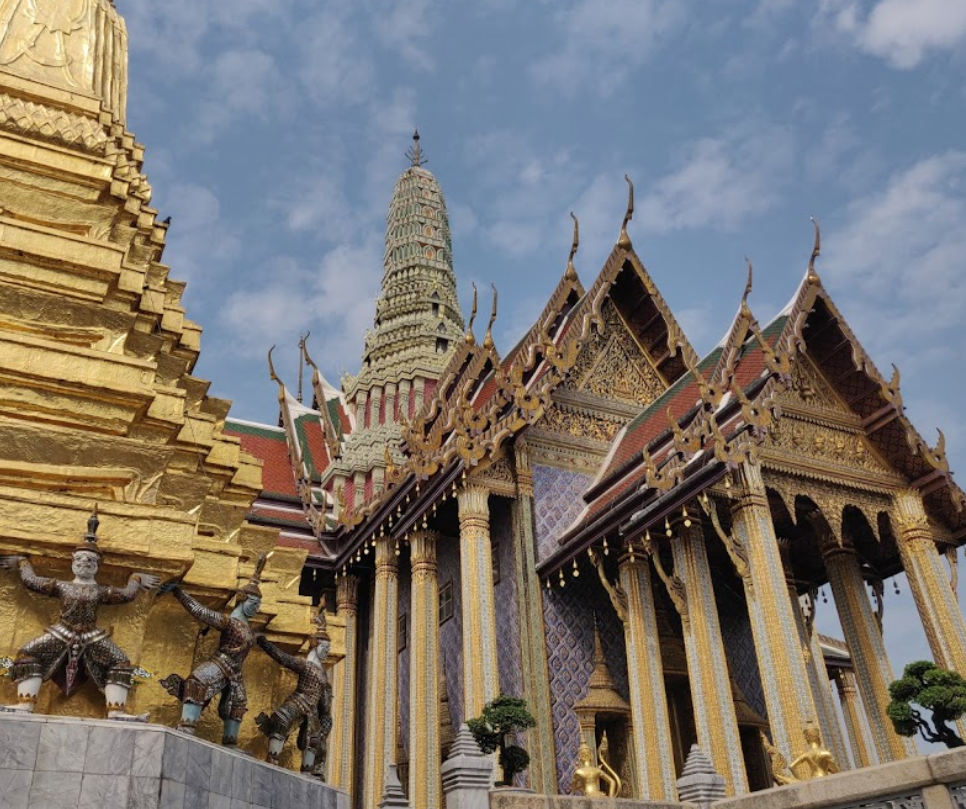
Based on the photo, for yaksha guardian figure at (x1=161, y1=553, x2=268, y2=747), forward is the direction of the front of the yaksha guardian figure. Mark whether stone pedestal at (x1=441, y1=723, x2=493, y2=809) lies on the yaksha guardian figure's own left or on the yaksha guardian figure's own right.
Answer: on the yaksha guardian figure's own left

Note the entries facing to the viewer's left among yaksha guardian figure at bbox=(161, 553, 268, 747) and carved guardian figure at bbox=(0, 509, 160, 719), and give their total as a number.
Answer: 0

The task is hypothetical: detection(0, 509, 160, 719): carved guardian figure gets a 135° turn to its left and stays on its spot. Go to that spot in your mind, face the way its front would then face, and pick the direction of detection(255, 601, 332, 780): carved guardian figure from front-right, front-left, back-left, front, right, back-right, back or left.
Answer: front

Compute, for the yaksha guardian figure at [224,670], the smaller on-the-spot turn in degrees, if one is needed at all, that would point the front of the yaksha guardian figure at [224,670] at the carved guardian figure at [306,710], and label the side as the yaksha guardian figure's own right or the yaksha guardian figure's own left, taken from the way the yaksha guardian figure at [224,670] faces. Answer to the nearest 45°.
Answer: approximately 90° to the yaksha guardian figure's own left

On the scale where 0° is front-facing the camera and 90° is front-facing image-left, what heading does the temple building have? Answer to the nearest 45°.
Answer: approximately 315°

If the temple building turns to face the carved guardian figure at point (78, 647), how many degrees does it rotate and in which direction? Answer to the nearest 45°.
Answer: approximately 90° to its right

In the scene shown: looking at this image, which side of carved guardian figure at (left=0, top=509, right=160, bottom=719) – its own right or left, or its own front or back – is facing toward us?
front

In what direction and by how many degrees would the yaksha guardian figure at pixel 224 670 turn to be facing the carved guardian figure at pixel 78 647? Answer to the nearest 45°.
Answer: approximately 90° to its right

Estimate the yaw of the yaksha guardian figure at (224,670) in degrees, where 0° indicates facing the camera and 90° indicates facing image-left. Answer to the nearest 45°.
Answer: approximately 315°

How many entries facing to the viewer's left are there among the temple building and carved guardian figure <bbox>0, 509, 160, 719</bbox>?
0

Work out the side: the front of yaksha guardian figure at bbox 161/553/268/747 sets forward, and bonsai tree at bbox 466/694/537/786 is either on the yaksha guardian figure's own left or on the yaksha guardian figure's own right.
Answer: on the yaksha guardian figure's own left
